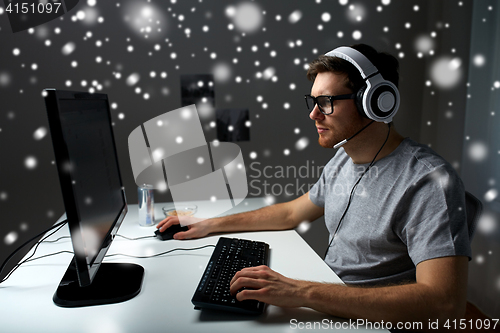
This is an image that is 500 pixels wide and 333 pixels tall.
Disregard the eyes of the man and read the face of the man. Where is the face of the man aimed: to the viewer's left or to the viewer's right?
to the viewer's left

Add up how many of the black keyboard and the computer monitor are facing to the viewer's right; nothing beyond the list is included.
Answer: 2

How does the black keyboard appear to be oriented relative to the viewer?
to the viewer's right

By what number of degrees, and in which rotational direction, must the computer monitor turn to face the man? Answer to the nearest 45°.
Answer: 0° — it already faces them

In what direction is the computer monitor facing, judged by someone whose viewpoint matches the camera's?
facing to the right of the viewer

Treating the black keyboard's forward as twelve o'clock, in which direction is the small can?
The small can is roughly at 8 o'clock from the black keyboard.
